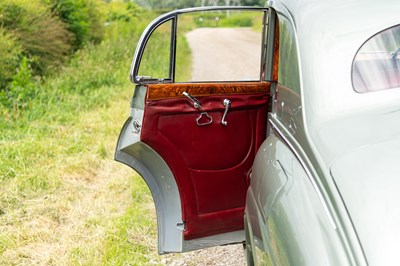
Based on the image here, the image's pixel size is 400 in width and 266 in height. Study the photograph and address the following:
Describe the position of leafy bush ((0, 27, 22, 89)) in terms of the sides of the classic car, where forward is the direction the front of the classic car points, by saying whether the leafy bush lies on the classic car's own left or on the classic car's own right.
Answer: on the classic car's own left

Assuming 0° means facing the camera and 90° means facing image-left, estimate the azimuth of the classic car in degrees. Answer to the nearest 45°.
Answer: approximately 180°
